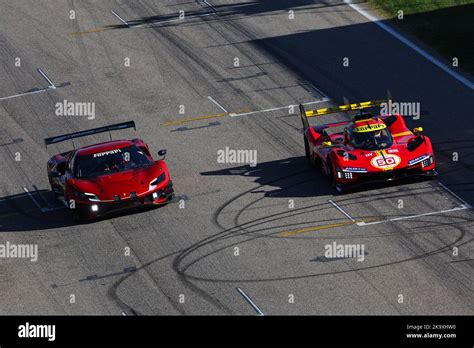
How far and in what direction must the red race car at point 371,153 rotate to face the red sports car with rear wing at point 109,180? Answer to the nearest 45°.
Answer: approximately 135° to its right

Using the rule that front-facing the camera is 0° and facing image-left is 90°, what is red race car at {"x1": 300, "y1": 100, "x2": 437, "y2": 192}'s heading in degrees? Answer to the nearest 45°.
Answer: approximately 315°
